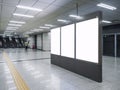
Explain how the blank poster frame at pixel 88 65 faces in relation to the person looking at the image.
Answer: facing the viewer and to the left of the viewer
